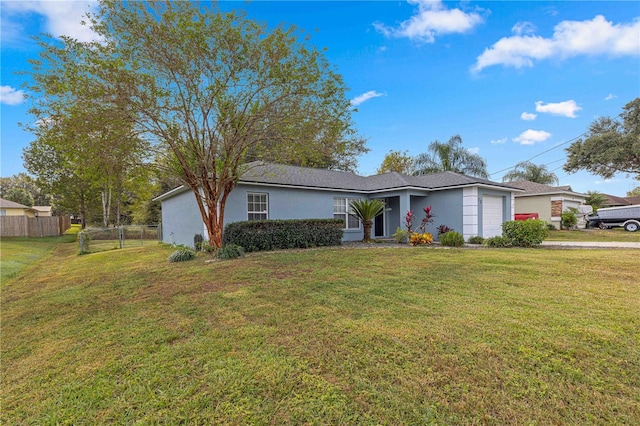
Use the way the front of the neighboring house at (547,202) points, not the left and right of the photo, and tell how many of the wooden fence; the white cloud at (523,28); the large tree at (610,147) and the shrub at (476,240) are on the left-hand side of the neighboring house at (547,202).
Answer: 1

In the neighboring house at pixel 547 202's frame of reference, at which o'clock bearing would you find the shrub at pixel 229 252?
The shrub is roughly at 2 o'clock from the neighboring house.

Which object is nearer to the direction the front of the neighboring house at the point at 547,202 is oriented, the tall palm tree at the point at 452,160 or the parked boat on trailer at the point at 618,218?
the parked boat on trailer

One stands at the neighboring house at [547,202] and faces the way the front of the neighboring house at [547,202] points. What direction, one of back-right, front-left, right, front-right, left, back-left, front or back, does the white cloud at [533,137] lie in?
back-left

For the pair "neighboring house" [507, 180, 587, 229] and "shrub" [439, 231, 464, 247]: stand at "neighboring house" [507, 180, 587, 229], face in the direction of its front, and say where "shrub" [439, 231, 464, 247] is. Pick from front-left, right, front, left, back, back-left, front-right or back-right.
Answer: front-right

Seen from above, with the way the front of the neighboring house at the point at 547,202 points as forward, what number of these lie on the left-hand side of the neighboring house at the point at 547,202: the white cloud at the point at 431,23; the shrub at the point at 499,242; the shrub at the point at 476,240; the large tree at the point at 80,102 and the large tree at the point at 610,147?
1

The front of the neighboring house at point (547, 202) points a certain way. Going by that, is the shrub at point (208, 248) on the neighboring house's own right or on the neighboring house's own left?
on the neighboring house's own right

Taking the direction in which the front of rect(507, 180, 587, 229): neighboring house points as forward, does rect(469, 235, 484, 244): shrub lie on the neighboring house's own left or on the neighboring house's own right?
on the neighboring house's own right

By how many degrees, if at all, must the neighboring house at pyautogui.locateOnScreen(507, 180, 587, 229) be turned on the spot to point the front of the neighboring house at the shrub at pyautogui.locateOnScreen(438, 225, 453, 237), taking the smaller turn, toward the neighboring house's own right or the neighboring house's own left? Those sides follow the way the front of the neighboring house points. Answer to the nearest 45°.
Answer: approximately 45° to the neighboring house's own right

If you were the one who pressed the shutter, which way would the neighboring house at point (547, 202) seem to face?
facing the viewer and to the right of the viewer

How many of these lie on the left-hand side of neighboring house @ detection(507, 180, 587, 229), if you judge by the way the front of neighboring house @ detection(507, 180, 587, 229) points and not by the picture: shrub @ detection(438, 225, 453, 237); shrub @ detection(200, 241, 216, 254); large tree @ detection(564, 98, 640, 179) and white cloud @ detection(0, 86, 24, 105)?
1
